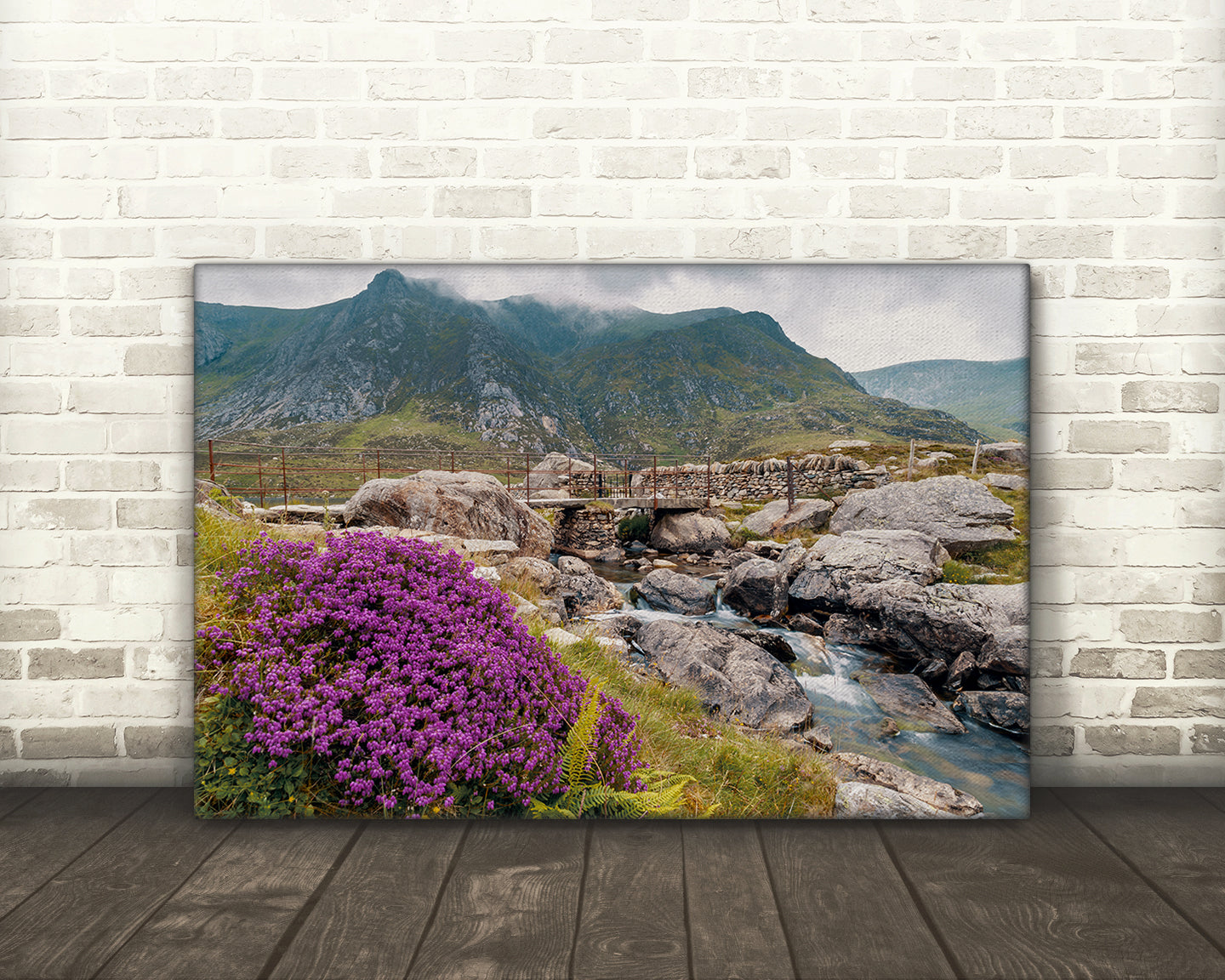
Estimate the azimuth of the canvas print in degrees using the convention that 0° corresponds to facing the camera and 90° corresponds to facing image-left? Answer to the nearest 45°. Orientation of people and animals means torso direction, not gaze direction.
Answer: approximately 0°
